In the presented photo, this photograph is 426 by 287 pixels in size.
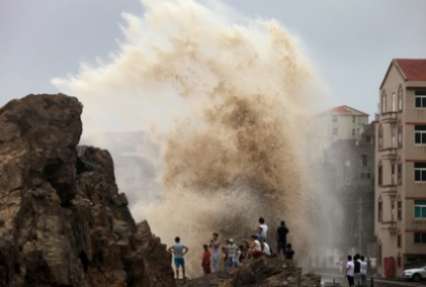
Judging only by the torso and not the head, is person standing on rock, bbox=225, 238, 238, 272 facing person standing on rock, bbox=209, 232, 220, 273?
no

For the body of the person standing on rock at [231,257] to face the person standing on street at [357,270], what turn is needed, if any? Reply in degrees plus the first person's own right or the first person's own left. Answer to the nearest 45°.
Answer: approximately 45° to the first person's own right

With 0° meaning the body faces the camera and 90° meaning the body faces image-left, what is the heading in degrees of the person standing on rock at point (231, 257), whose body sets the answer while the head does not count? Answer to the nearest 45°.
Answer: approximately 180°

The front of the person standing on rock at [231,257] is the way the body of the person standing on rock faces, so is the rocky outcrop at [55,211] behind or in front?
behind

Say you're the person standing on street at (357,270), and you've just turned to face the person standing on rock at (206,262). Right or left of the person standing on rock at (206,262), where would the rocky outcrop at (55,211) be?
left
